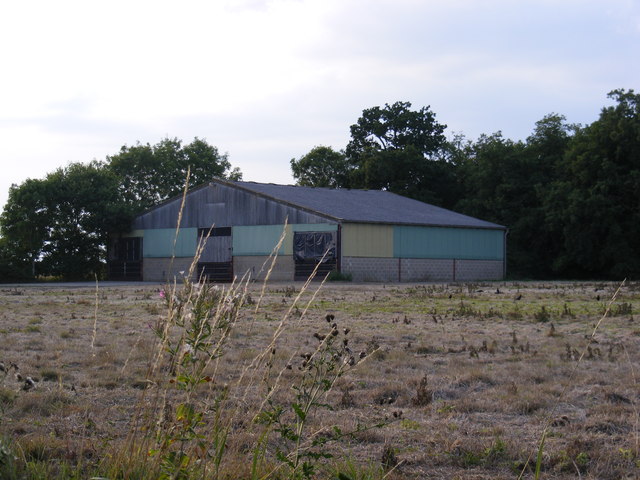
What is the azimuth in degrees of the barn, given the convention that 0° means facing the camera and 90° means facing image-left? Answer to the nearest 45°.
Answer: approximately 45°

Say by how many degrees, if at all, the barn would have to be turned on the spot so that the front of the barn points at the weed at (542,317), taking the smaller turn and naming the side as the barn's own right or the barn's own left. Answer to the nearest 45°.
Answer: approximately 45° to the barn's own left

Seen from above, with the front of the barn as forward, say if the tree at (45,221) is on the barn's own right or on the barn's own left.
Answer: on the barn's own right

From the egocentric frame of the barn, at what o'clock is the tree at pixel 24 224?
The tree is roughly at 2 o'clock from the barn.

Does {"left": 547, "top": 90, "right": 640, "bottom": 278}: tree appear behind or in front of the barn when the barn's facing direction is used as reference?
behind

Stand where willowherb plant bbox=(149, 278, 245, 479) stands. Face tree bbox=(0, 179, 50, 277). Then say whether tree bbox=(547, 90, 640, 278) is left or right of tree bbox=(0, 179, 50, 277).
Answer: right
